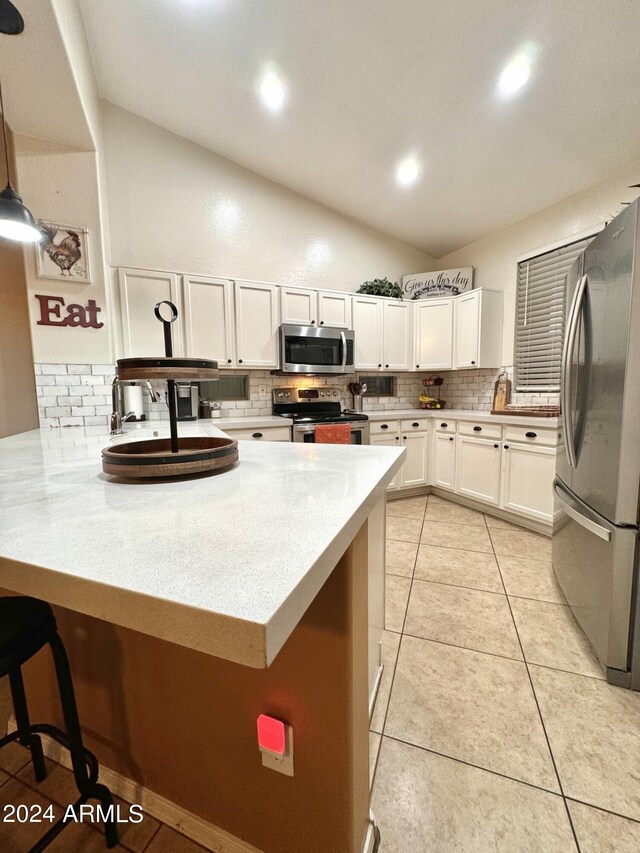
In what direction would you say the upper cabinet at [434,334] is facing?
toward the camera

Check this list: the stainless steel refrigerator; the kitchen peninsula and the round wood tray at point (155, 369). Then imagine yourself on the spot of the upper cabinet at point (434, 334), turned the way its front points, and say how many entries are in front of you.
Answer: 3

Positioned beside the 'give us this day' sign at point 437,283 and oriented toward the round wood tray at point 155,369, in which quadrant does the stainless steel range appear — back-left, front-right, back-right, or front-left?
front-right

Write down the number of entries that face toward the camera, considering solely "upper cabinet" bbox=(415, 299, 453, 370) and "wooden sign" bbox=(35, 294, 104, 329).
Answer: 2

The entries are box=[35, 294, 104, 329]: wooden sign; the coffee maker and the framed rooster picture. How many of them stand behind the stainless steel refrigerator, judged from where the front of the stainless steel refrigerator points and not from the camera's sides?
0

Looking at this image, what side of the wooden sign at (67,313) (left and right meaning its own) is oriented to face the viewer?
front

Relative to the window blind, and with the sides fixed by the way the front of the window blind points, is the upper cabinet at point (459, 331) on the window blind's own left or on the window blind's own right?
on the window blind's own right

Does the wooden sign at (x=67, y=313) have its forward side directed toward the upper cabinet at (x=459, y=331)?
no

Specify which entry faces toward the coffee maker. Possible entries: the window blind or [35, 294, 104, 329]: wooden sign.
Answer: the window blind

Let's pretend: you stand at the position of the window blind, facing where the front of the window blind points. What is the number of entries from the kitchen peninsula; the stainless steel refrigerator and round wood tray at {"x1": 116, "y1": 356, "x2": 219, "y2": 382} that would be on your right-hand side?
0

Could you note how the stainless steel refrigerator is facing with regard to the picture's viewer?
facing the viewer and to the left of the viewer

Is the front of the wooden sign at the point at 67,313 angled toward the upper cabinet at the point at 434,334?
no

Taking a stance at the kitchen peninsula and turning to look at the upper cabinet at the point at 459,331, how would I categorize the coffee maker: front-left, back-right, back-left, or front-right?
front-left

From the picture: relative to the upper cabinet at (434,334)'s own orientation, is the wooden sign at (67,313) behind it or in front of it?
in front
